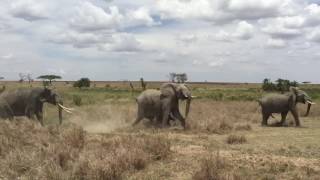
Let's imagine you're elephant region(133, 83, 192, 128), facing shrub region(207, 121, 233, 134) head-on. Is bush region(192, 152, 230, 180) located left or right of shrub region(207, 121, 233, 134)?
right

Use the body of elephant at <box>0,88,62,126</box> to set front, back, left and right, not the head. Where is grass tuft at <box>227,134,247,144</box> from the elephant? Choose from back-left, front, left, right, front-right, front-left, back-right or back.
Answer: front-right

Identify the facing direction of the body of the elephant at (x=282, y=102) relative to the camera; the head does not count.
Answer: to the viewer's right

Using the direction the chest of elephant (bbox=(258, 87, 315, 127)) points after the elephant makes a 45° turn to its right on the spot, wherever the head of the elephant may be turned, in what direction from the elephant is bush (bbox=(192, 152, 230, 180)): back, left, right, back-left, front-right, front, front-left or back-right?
front-right

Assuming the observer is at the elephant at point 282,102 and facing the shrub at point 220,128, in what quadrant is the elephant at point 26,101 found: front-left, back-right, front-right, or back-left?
front-right

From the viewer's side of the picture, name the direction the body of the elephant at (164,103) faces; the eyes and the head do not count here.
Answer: to the viewer's right

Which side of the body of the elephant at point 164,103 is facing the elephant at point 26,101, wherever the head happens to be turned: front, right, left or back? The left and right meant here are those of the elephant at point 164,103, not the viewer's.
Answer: back

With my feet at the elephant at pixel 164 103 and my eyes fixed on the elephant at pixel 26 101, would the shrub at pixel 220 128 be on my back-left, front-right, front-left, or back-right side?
back-left

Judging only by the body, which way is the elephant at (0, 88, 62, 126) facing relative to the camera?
to the viewer's right

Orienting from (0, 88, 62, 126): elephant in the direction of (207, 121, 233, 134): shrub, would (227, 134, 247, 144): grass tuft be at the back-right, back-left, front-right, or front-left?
front-right

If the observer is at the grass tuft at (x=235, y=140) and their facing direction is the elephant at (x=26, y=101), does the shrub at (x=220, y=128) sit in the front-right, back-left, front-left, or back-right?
front-right

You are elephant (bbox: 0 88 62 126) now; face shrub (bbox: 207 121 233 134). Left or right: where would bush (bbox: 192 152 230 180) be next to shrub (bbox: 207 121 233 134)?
right

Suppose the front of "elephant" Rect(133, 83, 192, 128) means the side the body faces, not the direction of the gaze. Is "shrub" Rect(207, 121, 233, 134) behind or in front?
in front

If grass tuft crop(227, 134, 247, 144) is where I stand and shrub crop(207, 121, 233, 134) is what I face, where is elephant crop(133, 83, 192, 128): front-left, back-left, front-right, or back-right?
front-left

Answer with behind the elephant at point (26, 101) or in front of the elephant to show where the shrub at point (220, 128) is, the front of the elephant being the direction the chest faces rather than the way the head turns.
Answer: in front

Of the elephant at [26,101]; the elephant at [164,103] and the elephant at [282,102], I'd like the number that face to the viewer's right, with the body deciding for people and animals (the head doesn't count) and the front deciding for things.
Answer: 3

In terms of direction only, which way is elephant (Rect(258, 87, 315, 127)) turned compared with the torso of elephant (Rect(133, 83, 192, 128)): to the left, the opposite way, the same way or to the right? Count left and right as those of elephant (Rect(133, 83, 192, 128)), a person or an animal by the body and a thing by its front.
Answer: the same way

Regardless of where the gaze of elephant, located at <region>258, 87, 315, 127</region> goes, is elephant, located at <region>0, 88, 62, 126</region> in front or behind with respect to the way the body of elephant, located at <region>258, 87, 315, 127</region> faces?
behind
